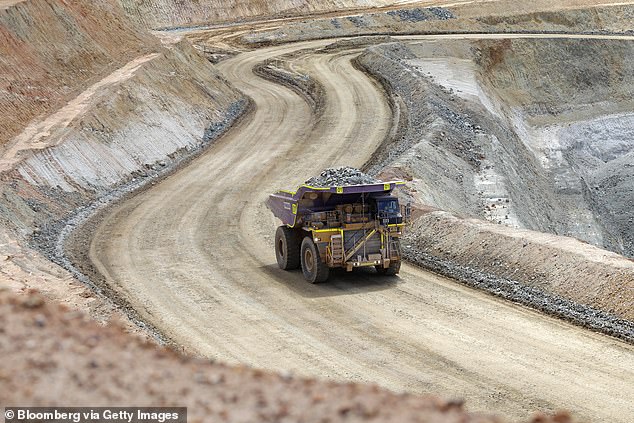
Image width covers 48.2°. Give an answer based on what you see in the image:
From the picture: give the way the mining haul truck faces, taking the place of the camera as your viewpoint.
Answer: facing the viewer and to the right of the viewer
